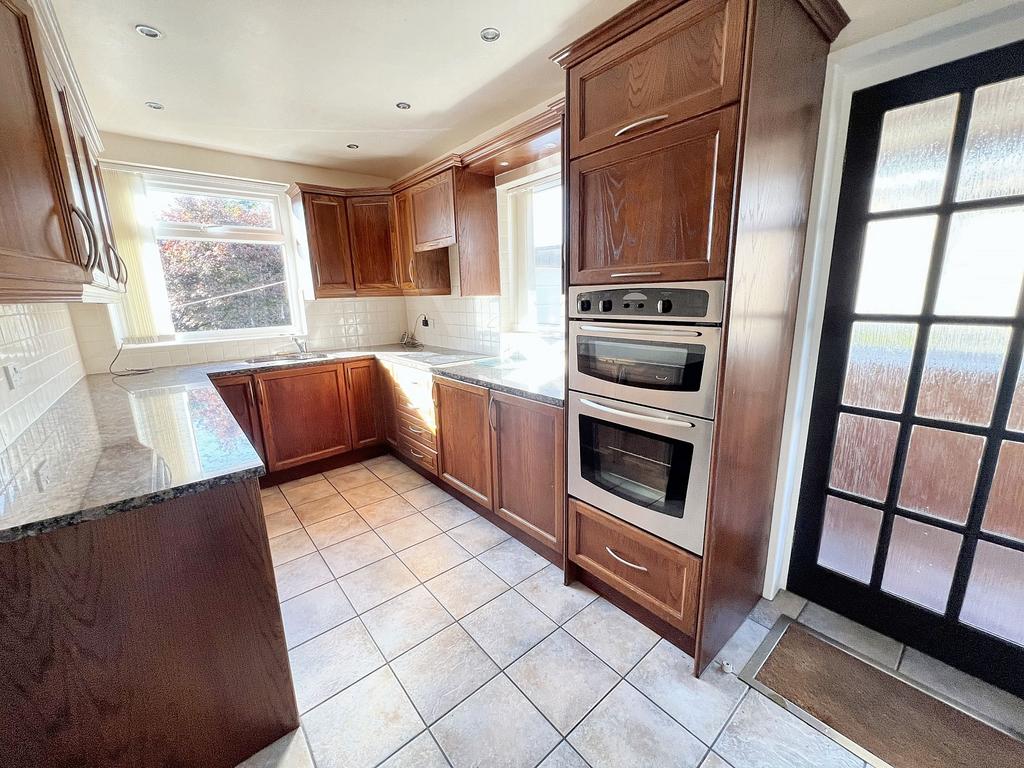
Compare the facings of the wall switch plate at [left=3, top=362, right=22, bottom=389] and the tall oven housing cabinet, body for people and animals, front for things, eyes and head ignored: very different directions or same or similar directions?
very different directions

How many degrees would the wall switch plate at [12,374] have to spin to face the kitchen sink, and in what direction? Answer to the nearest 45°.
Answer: approximately 90° to its left

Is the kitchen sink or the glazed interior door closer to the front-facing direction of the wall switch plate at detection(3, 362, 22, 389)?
the glazed interior door

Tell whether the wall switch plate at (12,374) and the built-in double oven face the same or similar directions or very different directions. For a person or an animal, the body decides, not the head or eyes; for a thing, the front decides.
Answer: very different directions

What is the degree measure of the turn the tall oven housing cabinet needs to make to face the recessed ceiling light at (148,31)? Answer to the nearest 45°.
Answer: approximately 45° to its right

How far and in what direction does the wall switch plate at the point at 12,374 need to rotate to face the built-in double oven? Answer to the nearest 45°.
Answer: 0° — it already faces it

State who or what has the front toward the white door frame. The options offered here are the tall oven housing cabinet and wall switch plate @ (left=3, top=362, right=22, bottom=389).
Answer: the wall switch plate

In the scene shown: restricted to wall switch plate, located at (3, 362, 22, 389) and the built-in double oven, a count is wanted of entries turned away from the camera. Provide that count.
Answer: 0

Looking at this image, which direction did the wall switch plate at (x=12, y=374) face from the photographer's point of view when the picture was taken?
facing the viewer and to the right of the viewer

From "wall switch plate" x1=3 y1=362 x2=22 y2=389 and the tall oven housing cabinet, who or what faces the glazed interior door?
the wall switch plate

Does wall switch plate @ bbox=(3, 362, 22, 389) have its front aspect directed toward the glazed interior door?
yes

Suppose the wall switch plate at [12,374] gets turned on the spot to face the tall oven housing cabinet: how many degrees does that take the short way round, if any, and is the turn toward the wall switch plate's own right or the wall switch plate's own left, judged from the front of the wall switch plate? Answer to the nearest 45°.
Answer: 0° — it already faces it

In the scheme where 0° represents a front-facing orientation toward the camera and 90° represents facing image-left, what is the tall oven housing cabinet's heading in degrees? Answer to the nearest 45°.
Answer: approximately 45°

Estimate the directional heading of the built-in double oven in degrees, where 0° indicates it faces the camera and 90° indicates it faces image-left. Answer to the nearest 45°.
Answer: approximately 45°
